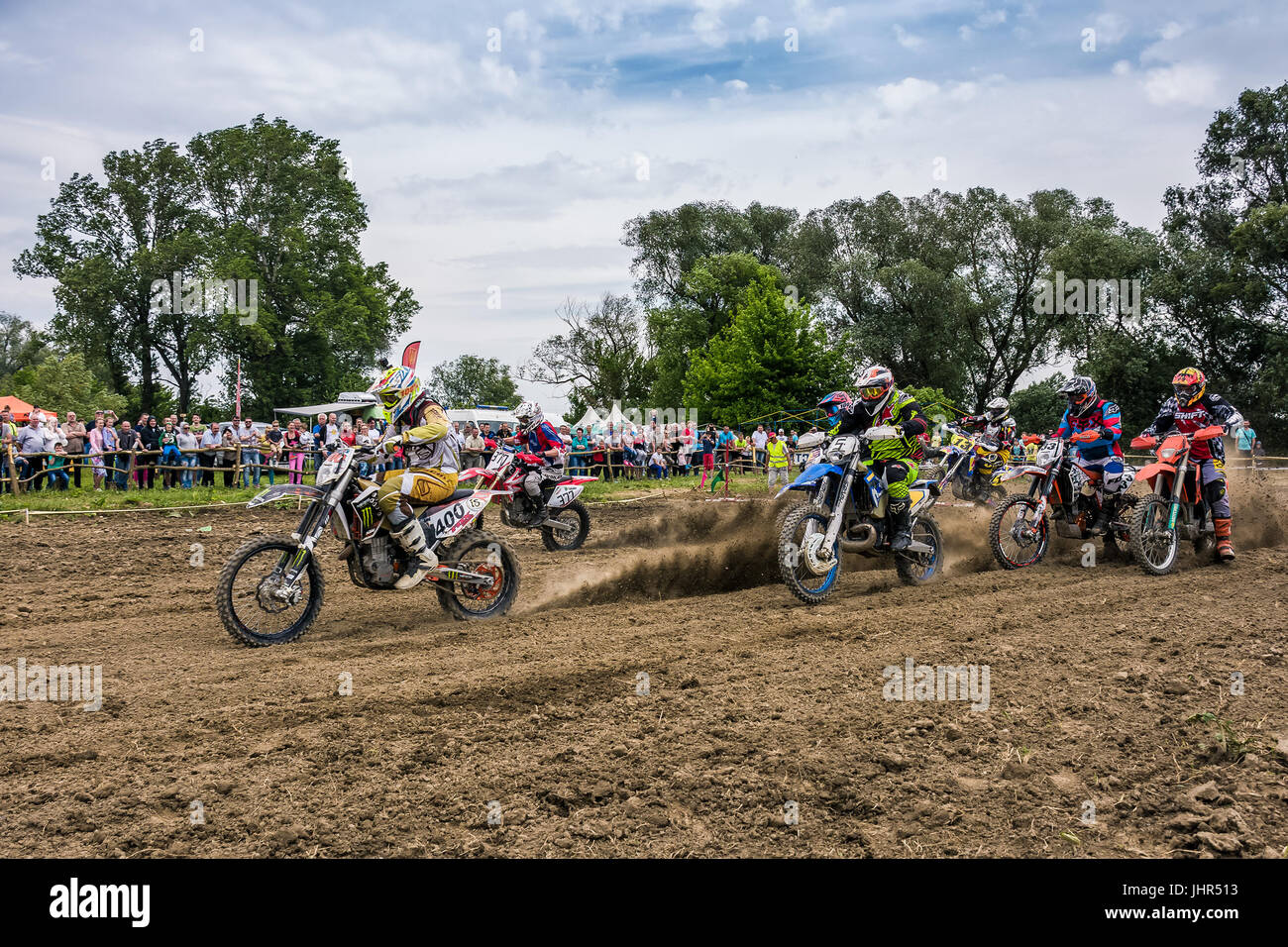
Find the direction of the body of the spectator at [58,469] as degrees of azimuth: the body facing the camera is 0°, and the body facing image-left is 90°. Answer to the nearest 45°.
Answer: approximately 0°

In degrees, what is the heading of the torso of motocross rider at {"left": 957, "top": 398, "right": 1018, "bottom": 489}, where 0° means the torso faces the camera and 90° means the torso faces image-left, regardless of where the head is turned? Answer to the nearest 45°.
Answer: approximately 45°

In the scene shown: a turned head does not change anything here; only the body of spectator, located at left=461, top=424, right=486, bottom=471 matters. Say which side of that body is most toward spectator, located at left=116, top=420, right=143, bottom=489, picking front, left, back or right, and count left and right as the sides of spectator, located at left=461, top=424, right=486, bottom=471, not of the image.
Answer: right

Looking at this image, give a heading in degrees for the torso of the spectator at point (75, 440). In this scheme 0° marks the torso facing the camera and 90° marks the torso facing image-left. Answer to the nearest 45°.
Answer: approximately 0°

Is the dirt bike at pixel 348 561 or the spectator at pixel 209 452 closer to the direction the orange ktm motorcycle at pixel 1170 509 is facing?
the dirt bike

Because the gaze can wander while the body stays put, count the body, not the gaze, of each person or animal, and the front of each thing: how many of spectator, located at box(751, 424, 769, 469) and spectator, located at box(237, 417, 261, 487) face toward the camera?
2

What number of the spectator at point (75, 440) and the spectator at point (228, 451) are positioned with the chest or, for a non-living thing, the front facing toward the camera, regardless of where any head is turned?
2
